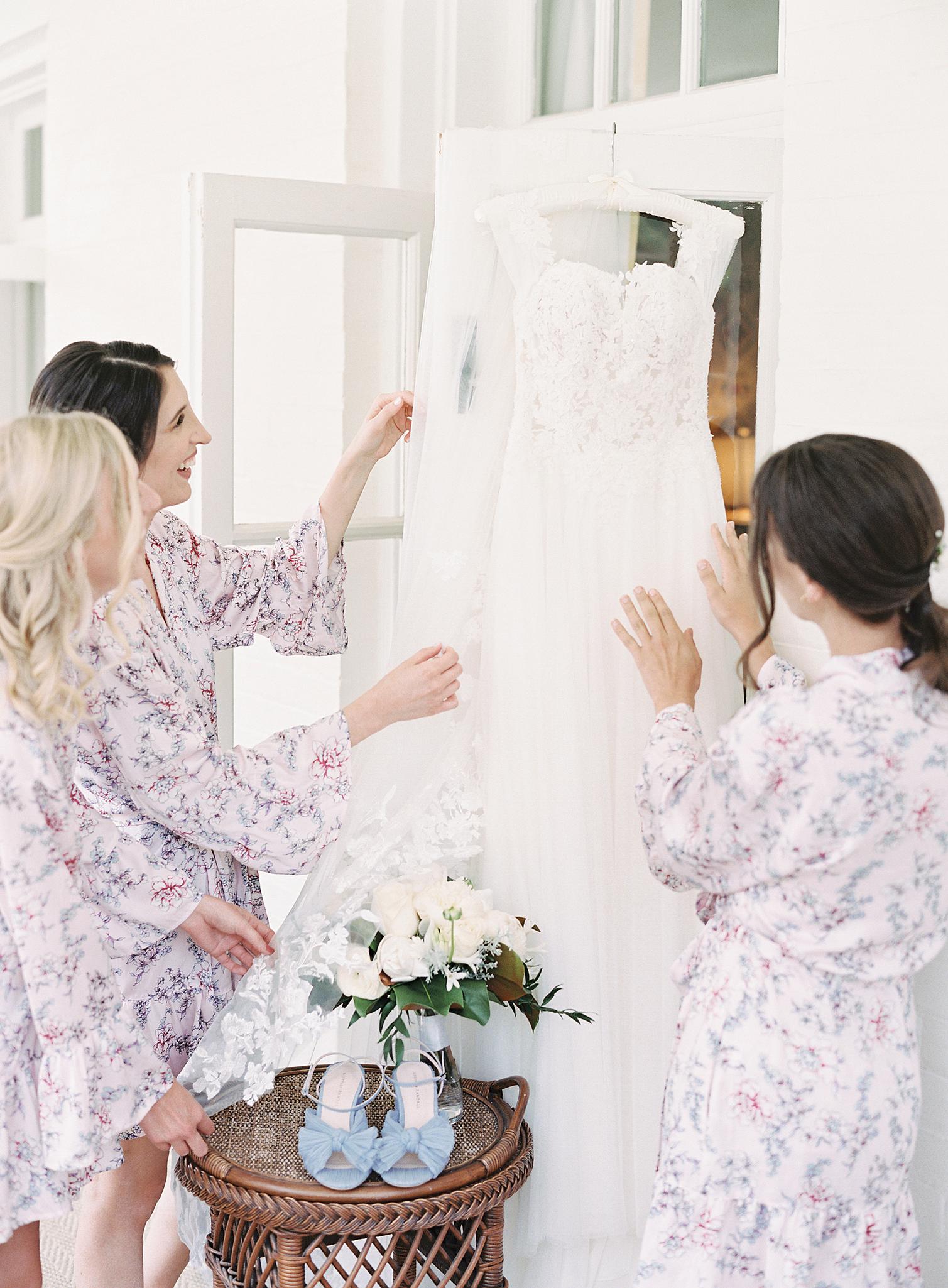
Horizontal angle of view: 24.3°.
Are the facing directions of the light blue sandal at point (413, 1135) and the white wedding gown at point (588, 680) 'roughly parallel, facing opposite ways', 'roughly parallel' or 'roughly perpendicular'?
roughly parallel

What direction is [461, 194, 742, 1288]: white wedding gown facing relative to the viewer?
toward the camera

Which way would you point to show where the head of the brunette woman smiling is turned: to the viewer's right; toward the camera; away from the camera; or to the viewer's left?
to the viewer's right

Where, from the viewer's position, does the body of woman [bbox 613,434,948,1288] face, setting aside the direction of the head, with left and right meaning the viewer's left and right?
facing away from the viewer and to the left of the viewer

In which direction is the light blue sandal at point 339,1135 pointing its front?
toward the camera

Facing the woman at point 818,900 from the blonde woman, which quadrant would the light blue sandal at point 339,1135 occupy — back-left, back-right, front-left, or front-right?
front-left

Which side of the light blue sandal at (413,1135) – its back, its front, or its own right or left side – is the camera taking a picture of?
front

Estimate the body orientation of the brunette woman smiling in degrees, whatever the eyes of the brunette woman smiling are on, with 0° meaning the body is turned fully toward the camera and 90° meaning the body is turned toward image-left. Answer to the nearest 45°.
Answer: approximately 270°

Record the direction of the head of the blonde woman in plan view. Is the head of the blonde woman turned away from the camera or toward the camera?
away from the camera
